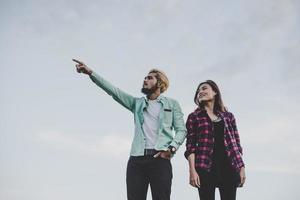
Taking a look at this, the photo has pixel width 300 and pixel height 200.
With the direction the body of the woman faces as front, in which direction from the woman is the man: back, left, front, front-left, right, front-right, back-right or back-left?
right

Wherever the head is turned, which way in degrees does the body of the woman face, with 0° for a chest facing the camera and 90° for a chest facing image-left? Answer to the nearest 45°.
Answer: approximately 0°
